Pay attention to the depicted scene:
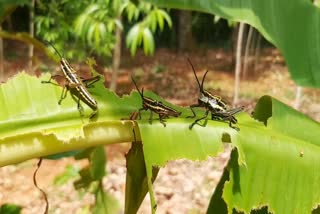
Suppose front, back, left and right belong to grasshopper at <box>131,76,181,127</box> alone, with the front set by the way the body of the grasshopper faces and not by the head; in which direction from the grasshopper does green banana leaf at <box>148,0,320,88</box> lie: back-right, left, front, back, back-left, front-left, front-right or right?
back-right

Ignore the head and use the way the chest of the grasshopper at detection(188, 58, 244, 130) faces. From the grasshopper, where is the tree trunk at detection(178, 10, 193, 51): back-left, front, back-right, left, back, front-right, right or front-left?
right

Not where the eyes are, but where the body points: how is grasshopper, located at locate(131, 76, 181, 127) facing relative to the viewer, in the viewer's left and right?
facing to the left of the viewer

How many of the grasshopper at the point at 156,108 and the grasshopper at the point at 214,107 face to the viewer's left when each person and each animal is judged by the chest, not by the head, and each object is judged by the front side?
2

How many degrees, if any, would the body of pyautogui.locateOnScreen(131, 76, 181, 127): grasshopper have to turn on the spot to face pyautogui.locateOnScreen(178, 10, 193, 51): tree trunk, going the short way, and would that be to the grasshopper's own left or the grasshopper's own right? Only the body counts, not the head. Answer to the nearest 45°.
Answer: approximately 90° to the grasshopper's own right

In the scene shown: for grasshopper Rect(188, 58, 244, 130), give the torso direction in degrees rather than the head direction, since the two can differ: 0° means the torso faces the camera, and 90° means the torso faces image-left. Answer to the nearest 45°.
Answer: approximately 90°
